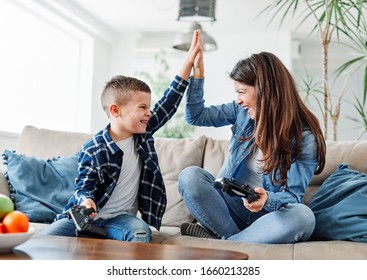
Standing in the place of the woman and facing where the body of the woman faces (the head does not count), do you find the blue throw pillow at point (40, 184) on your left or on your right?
on your right

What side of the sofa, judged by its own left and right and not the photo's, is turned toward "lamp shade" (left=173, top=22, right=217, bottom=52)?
back

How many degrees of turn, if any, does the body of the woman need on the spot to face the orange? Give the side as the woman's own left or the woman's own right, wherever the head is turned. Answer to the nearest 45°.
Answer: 0° — they already face it

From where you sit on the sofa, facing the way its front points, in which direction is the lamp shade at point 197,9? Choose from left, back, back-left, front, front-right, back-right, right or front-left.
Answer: back

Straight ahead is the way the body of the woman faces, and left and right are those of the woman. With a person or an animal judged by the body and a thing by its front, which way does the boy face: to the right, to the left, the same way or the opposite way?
to the left

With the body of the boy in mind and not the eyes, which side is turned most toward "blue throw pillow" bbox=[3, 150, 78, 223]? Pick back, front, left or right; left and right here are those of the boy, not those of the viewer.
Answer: back

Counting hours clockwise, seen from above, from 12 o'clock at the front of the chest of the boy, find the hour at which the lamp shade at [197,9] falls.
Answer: The lamp shade is roughly at 8 o'clock from the boy.

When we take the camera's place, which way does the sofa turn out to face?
facing the viewer

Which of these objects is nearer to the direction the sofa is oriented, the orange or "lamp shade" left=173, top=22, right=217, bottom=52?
the orange

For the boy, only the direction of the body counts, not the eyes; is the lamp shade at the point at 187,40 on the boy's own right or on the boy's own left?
on the boy's own left

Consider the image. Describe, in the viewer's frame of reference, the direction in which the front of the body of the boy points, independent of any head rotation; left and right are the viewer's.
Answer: facing the viewer and to the right of the viewer

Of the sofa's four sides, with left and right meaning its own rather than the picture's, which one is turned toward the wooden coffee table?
front

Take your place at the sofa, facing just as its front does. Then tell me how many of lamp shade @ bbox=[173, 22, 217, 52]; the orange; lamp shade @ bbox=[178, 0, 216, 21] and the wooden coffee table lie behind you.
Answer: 2

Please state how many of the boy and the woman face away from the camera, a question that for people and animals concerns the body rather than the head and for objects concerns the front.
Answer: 0

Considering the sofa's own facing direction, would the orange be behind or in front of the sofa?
in front
